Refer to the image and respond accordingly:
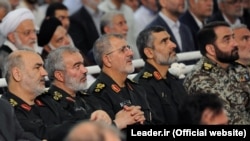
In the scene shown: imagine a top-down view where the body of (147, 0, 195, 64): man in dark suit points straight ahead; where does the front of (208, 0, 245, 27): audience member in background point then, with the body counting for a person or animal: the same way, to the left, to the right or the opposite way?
the same way

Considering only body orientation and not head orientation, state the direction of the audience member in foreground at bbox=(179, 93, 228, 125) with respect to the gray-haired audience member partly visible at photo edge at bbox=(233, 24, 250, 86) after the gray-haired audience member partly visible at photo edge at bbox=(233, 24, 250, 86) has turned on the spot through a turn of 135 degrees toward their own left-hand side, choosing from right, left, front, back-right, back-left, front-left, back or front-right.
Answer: back

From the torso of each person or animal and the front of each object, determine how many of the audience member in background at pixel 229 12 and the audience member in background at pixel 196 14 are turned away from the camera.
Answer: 0

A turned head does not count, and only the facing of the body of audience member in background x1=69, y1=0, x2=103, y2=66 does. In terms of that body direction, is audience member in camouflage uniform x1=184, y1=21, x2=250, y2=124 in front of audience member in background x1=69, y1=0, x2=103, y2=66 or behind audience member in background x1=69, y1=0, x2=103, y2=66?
in front

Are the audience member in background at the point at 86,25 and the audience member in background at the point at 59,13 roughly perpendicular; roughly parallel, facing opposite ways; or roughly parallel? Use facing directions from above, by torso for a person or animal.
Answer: roughly parallel
